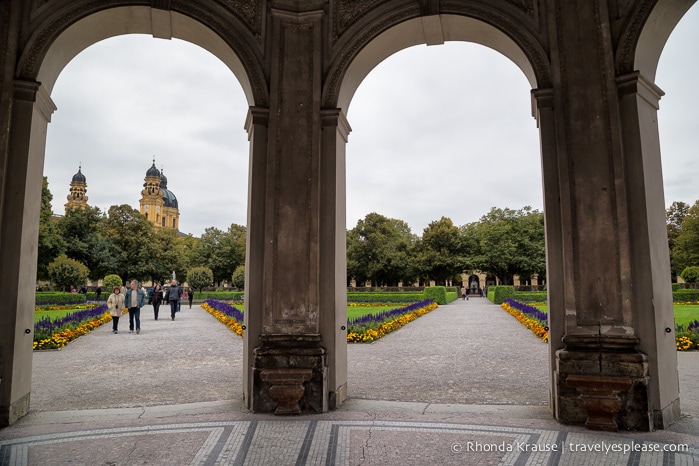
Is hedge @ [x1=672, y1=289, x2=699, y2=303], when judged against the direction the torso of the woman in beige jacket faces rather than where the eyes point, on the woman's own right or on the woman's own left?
on the woman's own left

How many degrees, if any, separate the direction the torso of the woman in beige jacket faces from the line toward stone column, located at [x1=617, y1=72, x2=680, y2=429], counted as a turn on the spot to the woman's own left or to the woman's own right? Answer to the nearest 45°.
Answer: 0° — they already face it

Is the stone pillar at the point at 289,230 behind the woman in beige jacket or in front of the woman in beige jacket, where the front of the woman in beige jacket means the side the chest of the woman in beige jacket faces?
in front

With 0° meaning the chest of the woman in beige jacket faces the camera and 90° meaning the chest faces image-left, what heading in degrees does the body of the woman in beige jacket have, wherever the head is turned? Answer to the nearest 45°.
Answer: approximately 0°

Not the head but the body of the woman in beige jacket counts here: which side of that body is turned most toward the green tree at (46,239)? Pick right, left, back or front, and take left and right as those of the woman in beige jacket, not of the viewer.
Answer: back

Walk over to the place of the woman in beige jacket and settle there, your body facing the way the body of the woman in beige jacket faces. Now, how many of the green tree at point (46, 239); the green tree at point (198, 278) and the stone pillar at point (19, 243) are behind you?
2

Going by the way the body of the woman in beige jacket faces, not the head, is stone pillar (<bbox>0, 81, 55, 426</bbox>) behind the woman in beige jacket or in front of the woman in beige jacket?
in front

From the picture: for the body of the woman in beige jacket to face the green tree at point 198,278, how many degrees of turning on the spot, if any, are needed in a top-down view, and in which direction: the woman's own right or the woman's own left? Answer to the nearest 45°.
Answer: approximately 180°

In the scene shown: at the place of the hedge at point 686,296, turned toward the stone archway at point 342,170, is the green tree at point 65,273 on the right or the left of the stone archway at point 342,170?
right

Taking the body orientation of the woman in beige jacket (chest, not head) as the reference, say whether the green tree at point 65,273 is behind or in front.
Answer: behind

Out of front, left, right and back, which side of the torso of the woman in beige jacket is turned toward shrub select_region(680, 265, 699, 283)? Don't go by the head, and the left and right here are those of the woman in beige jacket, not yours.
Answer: left

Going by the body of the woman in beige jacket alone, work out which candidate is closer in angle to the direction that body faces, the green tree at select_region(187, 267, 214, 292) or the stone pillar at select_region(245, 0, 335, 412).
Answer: the stone pillar

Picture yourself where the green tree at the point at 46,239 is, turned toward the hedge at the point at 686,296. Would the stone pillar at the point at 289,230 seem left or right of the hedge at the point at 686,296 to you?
right
